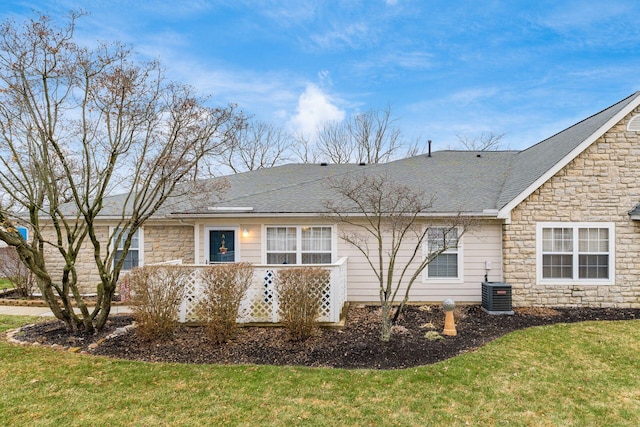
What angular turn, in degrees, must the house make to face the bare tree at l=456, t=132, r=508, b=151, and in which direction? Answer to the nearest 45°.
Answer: approximately 180°

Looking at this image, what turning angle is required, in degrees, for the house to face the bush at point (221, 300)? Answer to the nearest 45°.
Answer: approximately 45° to its right

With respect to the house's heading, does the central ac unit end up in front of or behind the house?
in front

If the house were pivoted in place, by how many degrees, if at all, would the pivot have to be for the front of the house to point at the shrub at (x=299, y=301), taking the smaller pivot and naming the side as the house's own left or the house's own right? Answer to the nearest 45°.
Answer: approximately 45° to the house's own right

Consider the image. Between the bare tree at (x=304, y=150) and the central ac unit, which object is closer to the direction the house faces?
the central ac unit

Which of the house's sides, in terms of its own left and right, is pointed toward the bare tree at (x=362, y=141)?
back

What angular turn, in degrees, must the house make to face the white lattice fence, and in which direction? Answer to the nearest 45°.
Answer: approximately 45° to its right

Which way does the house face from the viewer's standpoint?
toward the camera
